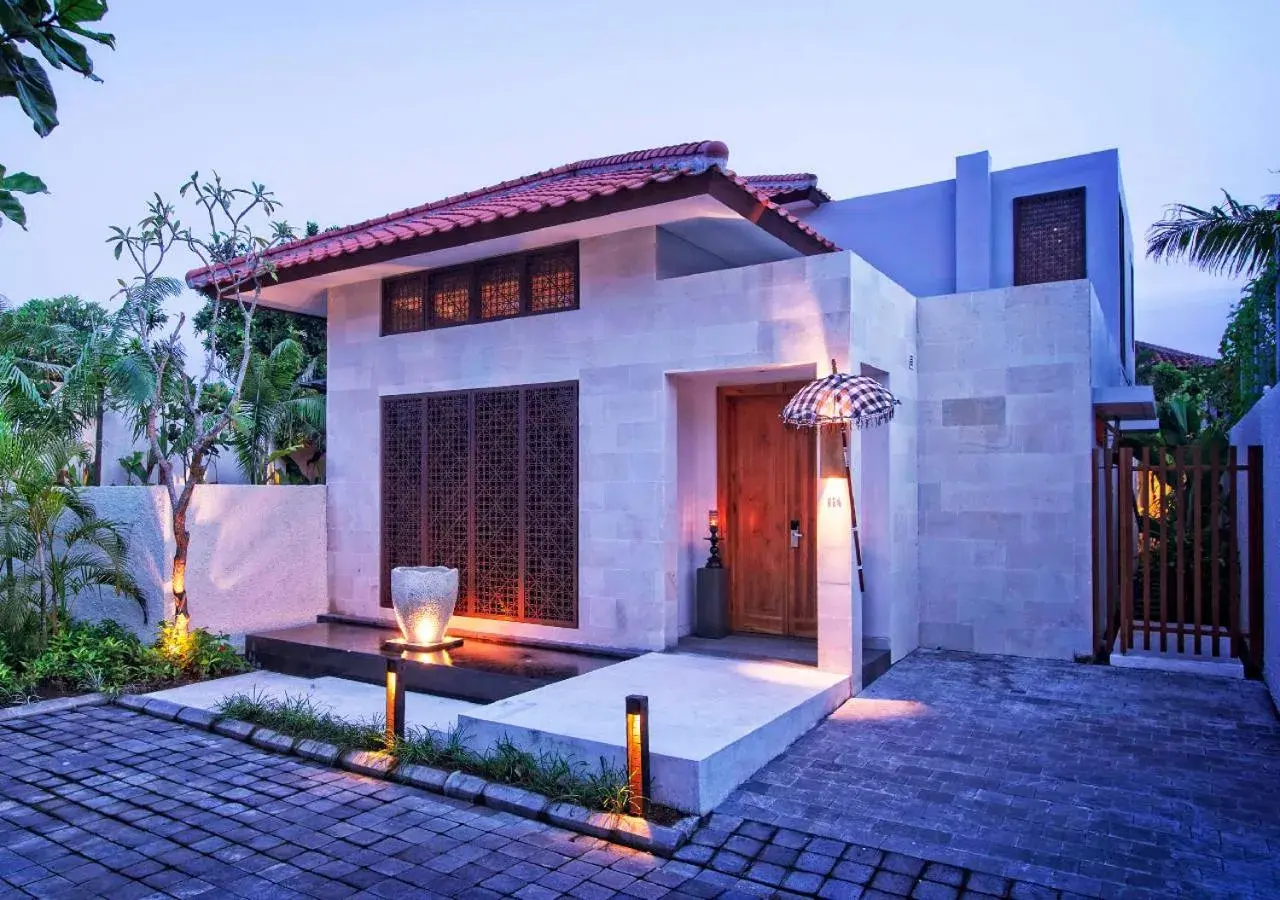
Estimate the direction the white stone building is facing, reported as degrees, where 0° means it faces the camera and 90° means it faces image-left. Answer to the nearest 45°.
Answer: approximately 45°

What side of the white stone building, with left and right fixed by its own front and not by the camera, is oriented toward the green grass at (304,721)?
front

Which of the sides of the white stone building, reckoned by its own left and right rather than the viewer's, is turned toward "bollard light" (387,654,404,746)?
front

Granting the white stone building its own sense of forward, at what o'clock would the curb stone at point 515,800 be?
The curb stone is roughly at 11 o'clock from the white stone building.

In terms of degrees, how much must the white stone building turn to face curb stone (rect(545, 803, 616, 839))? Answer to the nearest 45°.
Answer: approximately 45° to its left

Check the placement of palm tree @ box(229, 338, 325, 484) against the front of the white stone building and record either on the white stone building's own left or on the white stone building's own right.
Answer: on the white stone building's own right

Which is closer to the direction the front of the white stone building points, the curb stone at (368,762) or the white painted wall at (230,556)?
the curb stone
